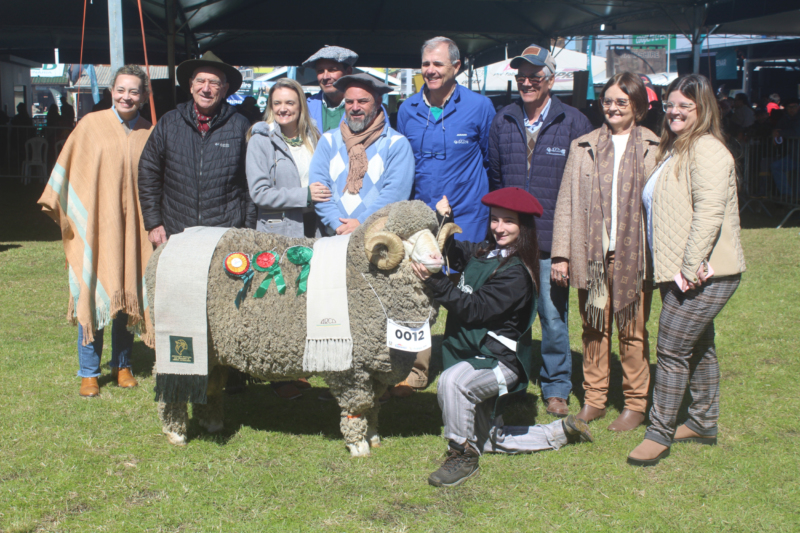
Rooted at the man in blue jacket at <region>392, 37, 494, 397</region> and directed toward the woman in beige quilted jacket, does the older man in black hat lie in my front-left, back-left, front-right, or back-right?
back-right

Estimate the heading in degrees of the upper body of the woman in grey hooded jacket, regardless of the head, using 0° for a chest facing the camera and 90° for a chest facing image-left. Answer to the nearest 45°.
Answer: approximately 315°

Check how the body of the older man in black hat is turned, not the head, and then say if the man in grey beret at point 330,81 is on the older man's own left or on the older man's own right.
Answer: on the older man's own left

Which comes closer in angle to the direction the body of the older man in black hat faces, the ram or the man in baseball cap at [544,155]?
the ram

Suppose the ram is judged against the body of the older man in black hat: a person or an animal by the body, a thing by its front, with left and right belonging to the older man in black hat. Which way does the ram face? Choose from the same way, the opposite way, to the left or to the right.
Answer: to the left

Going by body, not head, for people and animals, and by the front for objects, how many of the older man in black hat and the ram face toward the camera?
1

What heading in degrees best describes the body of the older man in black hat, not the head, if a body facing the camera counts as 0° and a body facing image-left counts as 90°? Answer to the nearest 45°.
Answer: approximately 0°

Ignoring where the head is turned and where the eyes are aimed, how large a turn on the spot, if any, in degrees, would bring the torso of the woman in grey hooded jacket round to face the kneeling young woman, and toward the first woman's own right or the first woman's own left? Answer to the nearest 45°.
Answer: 0° — they already face them

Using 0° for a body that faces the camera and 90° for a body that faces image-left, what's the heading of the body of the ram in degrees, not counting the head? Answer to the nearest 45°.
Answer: approximately 270°

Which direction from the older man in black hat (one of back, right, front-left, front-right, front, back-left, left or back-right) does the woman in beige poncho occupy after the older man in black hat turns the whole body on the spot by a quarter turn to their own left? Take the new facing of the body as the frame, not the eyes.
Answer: back-left

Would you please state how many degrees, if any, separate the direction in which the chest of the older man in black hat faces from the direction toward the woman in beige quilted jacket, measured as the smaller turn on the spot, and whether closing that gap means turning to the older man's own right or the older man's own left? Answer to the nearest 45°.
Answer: approximately 45° to the older man's own left
